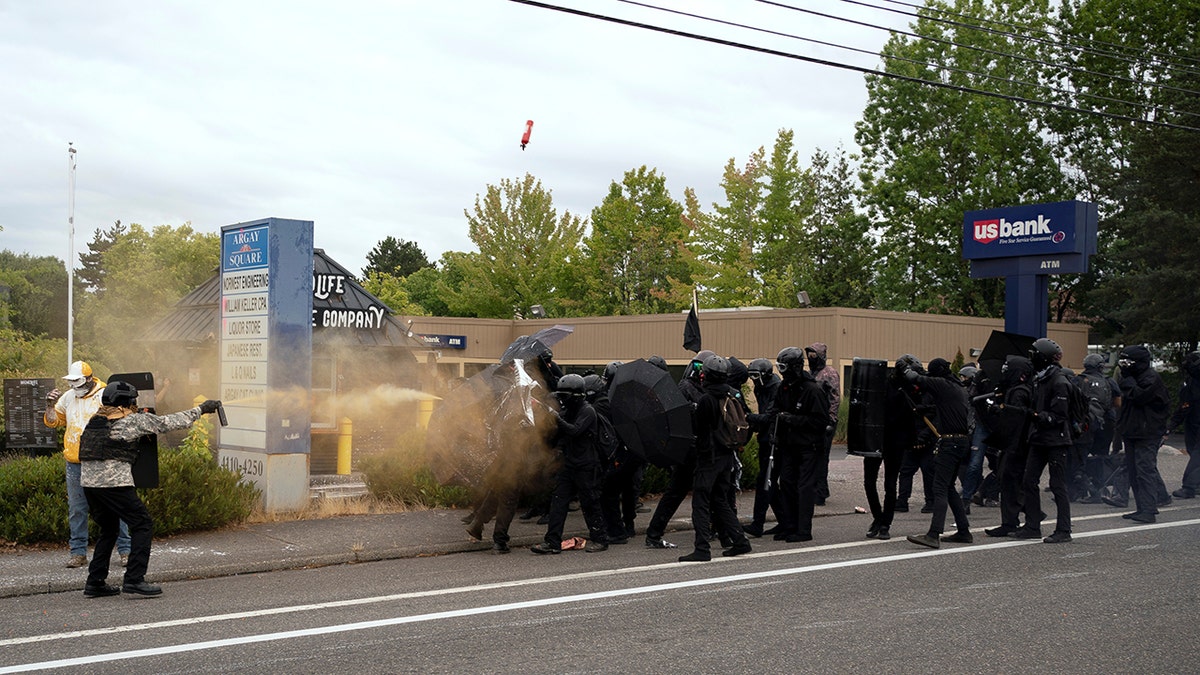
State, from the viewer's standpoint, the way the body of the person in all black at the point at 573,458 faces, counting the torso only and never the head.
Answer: to the viewer's left

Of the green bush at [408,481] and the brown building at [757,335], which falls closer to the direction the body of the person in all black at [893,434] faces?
the green bush

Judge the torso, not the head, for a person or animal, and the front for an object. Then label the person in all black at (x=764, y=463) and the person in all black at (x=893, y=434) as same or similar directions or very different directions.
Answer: same or similar directions

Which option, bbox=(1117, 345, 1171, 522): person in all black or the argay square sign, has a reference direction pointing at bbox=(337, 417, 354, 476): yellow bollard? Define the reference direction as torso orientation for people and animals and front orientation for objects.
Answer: the person in all black

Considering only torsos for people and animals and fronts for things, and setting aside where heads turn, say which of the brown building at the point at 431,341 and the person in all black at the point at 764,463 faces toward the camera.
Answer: the brown building

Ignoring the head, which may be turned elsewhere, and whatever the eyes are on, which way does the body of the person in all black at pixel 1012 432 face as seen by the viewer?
to the viewer's left

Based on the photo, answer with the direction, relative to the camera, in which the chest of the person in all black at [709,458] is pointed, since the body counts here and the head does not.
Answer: to the viewer's left

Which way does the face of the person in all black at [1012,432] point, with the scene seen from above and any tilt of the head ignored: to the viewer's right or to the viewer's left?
to the viewer's left

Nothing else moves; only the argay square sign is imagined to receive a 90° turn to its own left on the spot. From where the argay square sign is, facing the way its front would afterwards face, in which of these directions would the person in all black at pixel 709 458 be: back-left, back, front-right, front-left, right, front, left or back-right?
front

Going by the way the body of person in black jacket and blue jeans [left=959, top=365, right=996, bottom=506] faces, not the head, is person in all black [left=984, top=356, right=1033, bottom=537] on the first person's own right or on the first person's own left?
on the first person's own left

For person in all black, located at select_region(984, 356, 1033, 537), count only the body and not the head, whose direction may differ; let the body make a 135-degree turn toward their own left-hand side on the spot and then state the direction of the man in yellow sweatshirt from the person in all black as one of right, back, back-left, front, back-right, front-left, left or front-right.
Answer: right

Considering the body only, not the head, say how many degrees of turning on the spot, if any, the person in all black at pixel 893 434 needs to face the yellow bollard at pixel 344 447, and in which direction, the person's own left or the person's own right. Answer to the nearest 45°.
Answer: approximately 45° to the person's own right

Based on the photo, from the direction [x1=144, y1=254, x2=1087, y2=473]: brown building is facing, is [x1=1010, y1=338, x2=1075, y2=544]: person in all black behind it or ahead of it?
ahead

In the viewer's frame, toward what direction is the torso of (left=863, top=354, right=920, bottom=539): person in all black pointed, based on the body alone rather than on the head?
to the viewer's left

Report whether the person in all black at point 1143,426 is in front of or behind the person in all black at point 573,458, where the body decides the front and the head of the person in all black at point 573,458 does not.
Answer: behind

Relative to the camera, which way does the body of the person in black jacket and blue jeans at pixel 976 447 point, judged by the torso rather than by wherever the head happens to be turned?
to the viewer's left

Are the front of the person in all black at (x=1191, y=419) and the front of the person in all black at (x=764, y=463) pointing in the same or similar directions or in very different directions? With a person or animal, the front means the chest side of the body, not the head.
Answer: same or similar directions

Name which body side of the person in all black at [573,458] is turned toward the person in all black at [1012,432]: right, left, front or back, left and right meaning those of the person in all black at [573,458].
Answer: back

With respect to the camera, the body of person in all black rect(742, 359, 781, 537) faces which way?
to the viewer's left

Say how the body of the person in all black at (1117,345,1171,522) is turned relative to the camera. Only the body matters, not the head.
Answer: to the viewer's left

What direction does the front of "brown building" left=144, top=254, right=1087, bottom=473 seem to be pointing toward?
toward the camera

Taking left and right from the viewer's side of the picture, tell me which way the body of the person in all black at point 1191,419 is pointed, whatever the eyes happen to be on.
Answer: facing to the left of the viewer

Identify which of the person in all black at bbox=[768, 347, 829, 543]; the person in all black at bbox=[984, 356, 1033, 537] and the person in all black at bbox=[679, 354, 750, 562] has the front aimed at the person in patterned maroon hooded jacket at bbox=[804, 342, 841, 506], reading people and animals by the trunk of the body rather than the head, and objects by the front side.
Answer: the person in all black at bbox=[984, 356, 1033, 537]

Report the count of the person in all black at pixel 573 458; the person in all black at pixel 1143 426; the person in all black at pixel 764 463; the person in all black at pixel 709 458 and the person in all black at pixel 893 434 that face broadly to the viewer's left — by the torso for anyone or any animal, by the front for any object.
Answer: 5
